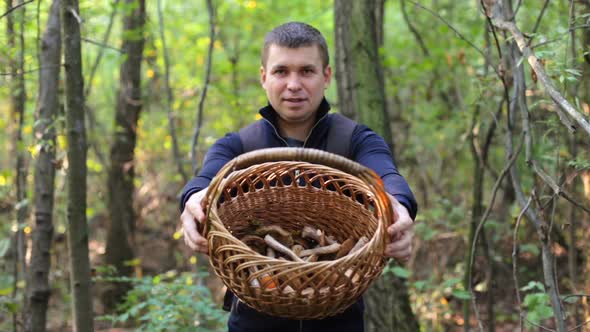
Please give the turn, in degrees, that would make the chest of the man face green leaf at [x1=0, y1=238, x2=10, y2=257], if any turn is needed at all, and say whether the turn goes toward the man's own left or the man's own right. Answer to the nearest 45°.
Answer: approximately 135° to the man's own right

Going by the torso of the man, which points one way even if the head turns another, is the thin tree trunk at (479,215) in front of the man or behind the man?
behind

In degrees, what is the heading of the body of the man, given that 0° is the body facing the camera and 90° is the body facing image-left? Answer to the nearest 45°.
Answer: approximately 0°

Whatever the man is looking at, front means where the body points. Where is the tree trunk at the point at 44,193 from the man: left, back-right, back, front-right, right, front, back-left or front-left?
back-right
